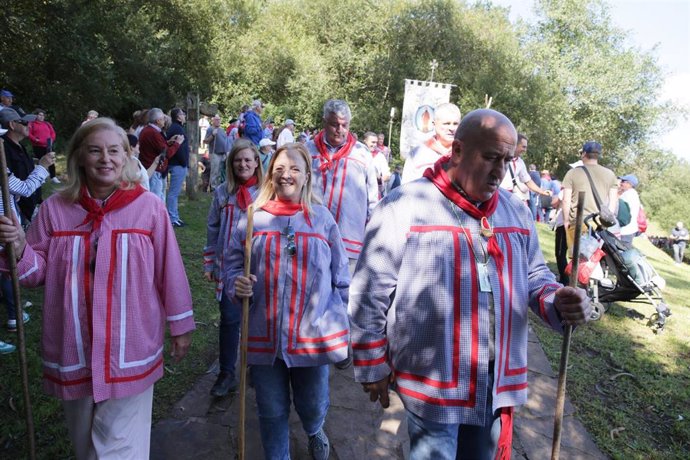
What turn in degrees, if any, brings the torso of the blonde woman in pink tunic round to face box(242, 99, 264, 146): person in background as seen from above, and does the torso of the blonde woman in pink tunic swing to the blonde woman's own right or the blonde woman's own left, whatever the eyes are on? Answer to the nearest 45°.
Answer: approximately 180°

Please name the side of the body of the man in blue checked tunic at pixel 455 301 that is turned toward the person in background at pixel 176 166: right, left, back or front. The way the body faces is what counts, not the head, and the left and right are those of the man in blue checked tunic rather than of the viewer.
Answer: back

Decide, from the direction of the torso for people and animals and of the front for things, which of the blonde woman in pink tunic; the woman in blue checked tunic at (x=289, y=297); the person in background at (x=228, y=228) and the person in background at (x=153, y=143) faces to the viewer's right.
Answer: the person in background at (x=153, y=143)

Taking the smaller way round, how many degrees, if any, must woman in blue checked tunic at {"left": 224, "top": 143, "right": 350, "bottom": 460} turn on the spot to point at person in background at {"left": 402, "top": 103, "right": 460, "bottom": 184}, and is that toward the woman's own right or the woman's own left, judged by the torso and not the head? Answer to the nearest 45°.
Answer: approximately 135° to the woman's own left

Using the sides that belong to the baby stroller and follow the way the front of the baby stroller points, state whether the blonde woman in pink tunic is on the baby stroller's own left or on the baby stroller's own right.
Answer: on the baby stroller's own right

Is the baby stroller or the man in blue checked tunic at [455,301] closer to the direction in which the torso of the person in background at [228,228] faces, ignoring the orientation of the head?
the man in blue checked tunic

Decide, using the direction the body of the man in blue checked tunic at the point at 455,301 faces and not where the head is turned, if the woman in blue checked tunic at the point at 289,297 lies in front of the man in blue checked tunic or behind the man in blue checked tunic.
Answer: behind

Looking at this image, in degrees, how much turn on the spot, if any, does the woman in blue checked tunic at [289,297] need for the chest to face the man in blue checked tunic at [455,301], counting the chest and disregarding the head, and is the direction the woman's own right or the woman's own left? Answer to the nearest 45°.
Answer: approximately 45° to the woman's own left

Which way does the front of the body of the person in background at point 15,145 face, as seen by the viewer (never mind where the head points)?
to the viewer's right
